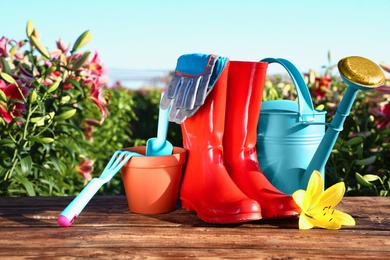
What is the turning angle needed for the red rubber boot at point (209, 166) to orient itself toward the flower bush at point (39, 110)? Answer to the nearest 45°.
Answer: approximately 180°

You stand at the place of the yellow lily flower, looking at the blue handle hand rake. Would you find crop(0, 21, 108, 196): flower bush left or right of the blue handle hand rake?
right

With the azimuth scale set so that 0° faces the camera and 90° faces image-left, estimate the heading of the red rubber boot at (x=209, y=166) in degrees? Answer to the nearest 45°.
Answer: approximately 315°
